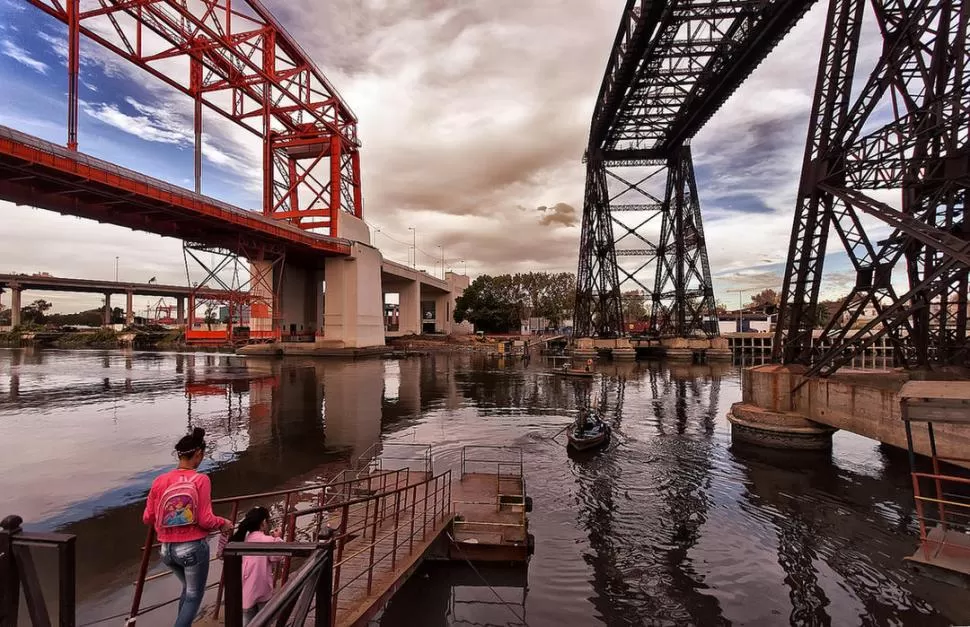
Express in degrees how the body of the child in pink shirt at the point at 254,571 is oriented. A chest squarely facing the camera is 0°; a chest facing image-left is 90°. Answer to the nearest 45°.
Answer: approximately 225°

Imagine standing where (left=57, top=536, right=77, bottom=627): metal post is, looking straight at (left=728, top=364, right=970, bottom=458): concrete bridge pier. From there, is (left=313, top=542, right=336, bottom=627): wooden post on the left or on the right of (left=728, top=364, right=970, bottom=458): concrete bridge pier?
right

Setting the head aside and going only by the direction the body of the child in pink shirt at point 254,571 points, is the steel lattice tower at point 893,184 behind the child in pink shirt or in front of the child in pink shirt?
in front

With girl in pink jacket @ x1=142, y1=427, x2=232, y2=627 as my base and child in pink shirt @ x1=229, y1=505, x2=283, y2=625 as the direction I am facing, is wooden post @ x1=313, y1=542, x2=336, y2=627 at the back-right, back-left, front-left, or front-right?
front-right

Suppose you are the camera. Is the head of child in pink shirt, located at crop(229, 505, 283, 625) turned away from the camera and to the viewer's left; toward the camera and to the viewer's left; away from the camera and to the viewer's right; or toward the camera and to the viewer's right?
away from the camera and to the viewer's right

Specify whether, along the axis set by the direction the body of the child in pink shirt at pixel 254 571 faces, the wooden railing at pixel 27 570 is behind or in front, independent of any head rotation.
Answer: behind

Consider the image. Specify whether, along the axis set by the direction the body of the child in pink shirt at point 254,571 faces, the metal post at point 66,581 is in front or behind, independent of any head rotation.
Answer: behind

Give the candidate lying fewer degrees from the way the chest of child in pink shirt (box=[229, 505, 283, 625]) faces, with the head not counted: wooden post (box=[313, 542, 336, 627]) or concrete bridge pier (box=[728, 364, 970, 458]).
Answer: the concrete bridge pier

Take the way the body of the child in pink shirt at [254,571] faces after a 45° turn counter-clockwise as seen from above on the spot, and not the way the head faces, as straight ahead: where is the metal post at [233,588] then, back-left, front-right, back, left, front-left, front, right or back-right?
back
